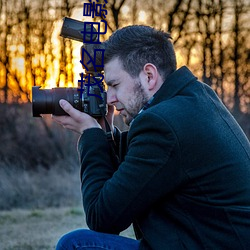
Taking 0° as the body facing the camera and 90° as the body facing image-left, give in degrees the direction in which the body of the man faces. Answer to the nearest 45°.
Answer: approximately 90°

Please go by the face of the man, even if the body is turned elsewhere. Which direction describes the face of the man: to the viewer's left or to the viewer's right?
to the viewer's left
